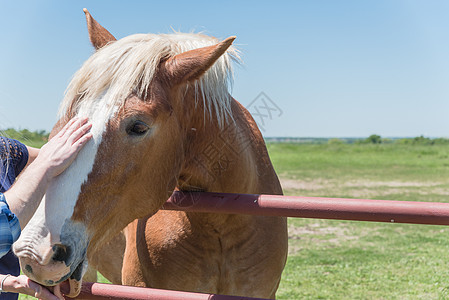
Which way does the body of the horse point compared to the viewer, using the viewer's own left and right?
facing the viewer and to the left of the viewer
